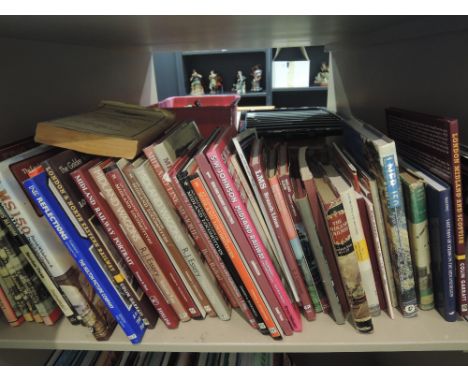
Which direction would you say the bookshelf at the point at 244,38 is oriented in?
toward the camera
